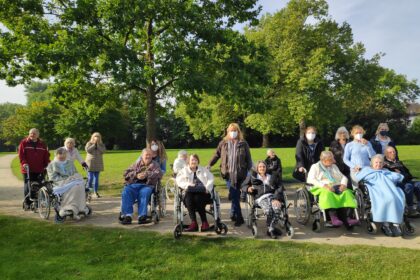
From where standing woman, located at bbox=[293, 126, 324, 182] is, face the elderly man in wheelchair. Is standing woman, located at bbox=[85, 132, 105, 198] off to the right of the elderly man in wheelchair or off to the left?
right

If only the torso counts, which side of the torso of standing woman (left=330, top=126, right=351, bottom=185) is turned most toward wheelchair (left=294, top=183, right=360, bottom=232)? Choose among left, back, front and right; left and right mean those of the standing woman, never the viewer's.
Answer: front

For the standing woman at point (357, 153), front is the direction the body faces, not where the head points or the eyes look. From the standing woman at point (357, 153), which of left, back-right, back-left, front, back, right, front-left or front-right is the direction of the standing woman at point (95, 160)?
right

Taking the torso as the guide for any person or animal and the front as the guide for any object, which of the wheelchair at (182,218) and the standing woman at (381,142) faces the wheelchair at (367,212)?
the standing woman

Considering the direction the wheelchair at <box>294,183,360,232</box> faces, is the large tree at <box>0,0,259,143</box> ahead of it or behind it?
behind

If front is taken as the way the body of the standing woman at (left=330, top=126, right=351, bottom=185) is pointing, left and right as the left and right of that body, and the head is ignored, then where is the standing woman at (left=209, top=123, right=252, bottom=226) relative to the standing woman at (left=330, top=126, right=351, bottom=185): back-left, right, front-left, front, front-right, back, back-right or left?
front-right

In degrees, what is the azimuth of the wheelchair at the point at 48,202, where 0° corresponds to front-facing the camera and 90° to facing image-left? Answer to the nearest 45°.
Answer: approximately 315°

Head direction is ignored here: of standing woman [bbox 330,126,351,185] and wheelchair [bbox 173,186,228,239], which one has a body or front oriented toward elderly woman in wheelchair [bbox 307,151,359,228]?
the standing woman
